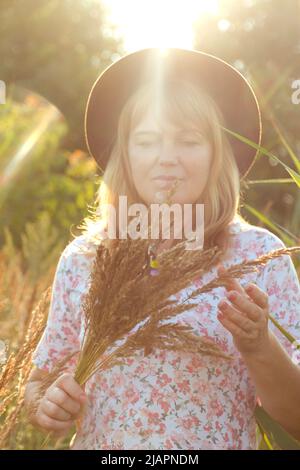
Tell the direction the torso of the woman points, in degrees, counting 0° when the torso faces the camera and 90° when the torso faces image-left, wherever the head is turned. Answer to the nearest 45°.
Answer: approximately 0°
